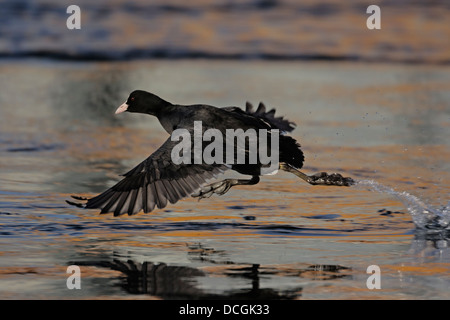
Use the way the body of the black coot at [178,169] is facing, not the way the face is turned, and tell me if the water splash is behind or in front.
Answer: behind

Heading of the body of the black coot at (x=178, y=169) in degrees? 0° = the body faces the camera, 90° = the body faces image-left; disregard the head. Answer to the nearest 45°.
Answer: approximately 90°
